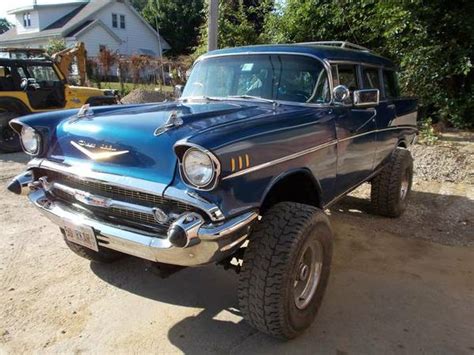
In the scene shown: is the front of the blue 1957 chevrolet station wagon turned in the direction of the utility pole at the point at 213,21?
no

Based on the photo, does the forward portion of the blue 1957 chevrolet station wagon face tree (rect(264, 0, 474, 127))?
no

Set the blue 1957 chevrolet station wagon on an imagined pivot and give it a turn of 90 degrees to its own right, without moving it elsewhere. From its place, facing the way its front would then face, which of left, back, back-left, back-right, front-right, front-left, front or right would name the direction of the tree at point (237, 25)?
front-right

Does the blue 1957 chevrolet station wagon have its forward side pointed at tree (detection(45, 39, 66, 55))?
no

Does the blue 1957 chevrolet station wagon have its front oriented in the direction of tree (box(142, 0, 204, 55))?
no

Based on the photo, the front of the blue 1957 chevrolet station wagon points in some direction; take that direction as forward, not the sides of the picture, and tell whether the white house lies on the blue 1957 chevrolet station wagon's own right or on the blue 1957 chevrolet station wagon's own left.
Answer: on the blue 1957 chevrolet station wagon's own right

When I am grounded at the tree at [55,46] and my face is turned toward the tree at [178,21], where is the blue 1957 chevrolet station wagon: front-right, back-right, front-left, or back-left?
back-right

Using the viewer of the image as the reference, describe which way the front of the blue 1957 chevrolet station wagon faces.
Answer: facing the viewer and to the left of the viewer
